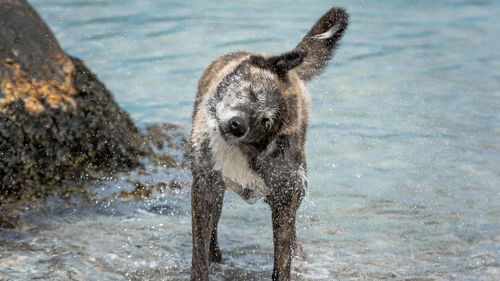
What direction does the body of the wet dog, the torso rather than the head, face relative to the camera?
toward the camera

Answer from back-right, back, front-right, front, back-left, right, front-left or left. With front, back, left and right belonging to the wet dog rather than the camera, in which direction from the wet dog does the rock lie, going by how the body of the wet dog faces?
back-right
